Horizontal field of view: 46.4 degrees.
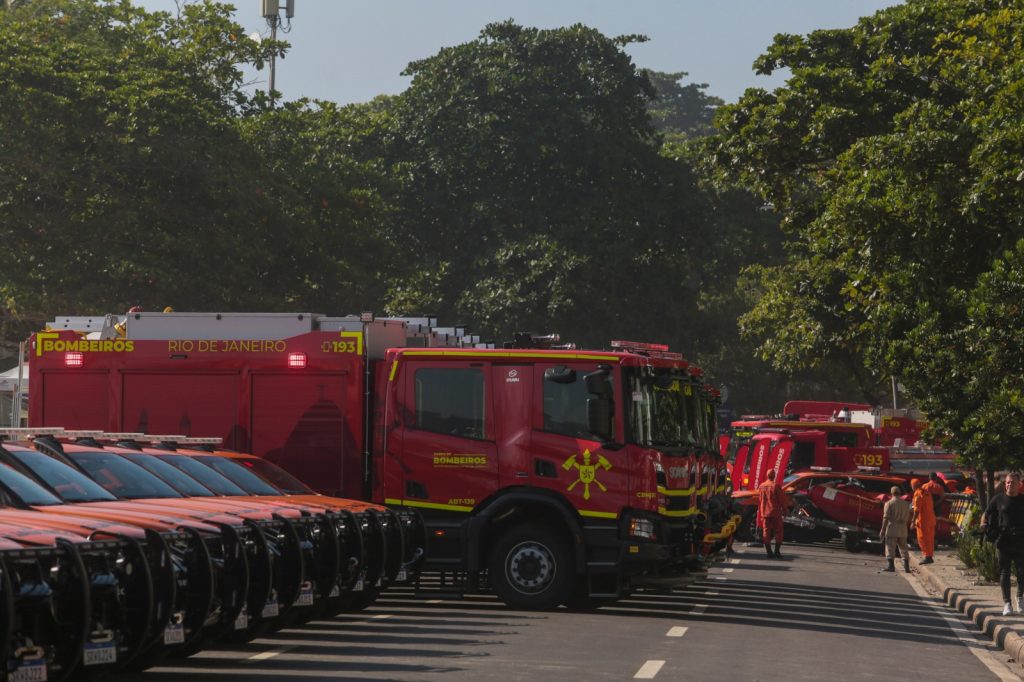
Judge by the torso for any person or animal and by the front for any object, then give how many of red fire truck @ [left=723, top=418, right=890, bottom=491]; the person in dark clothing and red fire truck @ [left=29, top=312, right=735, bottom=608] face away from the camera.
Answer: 0

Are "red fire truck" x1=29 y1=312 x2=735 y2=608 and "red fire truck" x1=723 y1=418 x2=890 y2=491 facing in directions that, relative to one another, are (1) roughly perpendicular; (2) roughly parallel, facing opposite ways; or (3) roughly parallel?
roughly parallel, facing opposite ways

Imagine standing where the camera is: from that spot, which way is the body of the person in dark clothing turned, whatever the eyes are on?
toward the camera

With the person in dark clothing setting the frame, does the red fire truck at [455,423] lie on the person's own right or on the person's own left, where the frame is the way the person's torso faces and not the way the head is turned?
on the person's own right

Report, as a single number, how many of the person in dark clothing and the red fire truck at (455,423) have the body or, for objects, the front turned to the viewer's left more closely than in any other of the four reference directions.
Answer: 0

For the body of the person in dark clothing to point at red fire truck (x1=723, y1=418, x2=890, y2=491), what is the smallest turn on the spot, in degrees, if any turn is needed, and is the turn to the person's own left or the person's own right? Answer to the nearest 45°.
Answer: approximately 180°

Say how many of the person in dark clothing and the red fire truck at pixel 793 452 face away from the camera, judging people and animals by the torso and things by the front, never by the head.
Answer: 0

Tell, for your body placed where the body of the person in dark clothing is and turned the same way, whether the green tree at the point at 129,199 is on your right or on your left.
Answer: on your right

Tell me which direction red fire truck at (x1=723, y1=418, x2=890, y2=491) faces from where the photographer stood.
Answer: facing the viewer and to the left of the viewer

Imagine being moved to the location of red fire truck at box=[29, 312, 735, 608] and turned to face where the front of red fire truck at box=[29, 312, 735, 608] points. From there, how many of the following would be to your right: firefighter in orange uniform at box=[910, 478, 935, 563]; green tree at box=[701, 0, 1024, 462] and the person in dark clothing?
0

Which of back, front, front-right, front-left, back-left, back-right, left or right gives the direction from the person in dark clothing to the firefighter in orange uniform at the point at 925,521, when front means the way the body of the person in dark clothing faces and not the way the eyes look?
back
